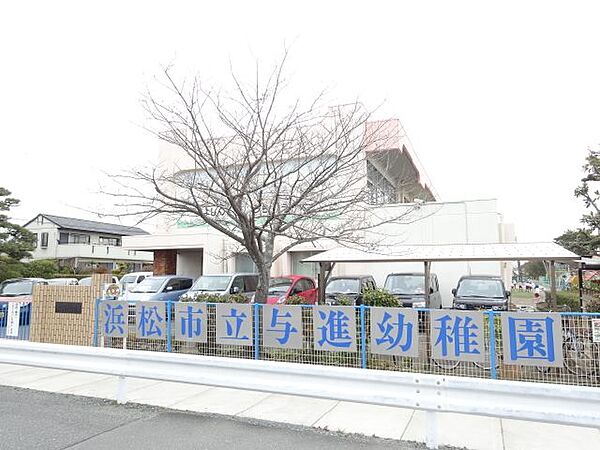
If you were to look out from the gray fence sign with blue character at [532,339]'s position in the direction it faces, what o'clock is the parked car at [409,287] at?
The parked car is roughly at 5 o'clock from the gray fence sign with blue character.

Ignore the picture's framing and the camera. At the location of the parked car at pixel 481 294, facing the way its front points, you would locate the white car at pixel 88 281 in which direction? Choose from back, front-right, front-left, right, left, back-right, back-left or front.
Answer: right

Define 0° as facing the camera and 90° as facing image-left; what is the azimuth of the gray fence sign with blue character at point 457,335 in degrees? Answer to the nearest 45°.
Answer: approximately 0°

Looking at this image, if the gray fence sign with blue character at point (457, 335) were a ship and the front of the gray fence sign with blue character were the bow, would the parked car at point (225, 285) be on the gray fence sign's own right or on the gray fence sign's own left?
on the gray fence sign's own right

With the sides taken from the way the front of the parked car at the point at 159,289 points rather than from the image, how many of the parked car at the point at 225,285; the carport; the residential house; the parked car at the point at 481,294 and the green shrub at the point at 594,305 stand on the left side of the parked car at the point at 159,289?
4

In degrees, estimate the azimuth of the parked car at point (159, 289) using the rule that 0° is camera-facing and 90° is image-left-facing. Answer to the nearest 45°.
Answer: approximately 45°

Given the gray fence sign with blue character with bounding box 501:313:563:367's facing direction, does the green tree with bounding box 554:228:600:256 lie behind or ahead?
behind

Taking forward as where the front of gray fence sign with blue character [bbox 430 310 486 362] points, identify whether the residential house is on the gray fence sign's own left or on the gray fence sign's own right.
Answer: on the gray fence sign's own right

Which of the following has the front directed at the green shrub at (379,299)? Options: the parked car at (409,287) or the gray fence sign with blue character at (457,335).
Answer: the parked car
